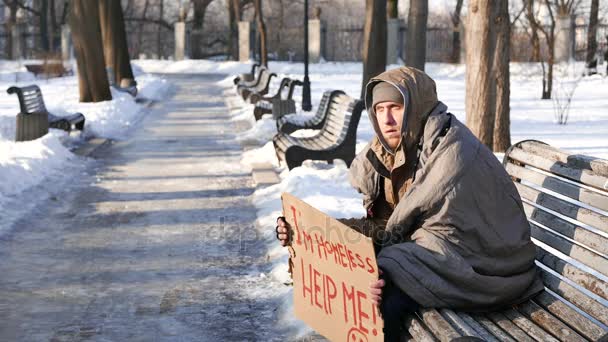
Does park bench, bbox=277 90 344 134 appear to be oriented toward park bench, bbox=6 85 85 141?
yes

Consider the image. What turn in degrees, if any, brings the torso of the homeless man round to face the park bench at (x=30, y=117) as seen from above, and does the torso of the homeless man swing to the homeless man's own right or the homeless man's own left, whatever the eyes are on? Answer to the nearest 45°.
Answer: approximately 90° to the homeless man's own right

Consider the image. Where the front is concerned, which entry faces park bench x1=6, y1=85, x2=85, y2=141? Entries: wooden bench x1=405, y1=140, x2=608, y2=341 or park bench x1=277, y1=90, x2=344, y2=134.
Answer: park bench x1=277, y1=90, x2=344, y2=134

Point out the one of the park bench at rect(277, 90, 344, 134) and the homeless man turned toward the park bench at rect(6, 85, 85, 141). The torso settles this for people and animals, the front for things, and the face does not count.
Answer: the park bench at rect(277, 90, 344, 134)

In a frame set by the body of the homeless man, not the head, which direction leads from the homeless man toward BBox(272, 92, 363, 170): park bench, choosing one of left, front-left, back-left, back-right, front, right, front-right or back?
back-right

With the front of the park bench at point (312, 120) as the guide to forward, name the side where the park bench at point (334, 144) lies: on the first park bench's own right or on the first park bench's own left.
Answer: on the first park bench's own left

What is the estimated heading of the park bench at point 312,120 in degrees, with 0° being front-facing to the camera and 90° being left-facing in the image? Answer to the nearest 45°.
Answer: approximately 90°

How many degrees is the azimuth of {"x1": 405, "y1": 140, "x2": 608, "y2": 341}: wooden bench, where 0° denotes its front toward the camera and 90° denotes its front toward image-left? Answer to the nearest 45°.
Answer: approximately 45°

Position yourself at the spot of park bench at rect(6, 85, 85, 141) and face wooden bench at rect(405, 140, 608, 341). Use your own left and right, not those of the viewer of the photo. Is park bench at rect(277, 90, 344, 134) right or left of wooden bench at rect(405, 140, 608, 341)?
left

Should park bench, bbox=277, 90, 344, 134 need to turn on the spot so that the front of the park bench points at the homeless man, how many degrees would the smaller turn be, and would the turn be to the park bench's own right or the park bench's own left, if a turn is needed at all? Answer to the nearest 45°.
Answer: approximately 90° to the park bench's own left

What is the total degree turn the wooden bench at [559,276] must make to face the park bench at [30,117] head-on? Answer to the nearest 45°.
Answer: approximately 90° to its right

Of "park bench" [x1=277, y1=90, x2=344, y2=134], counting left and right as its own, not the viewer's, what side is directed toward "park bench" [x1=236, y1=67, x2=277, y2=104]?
right

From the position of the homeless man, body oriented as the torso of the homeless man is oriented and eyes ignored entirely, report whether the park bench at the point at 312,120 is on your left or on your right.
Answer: on your right
